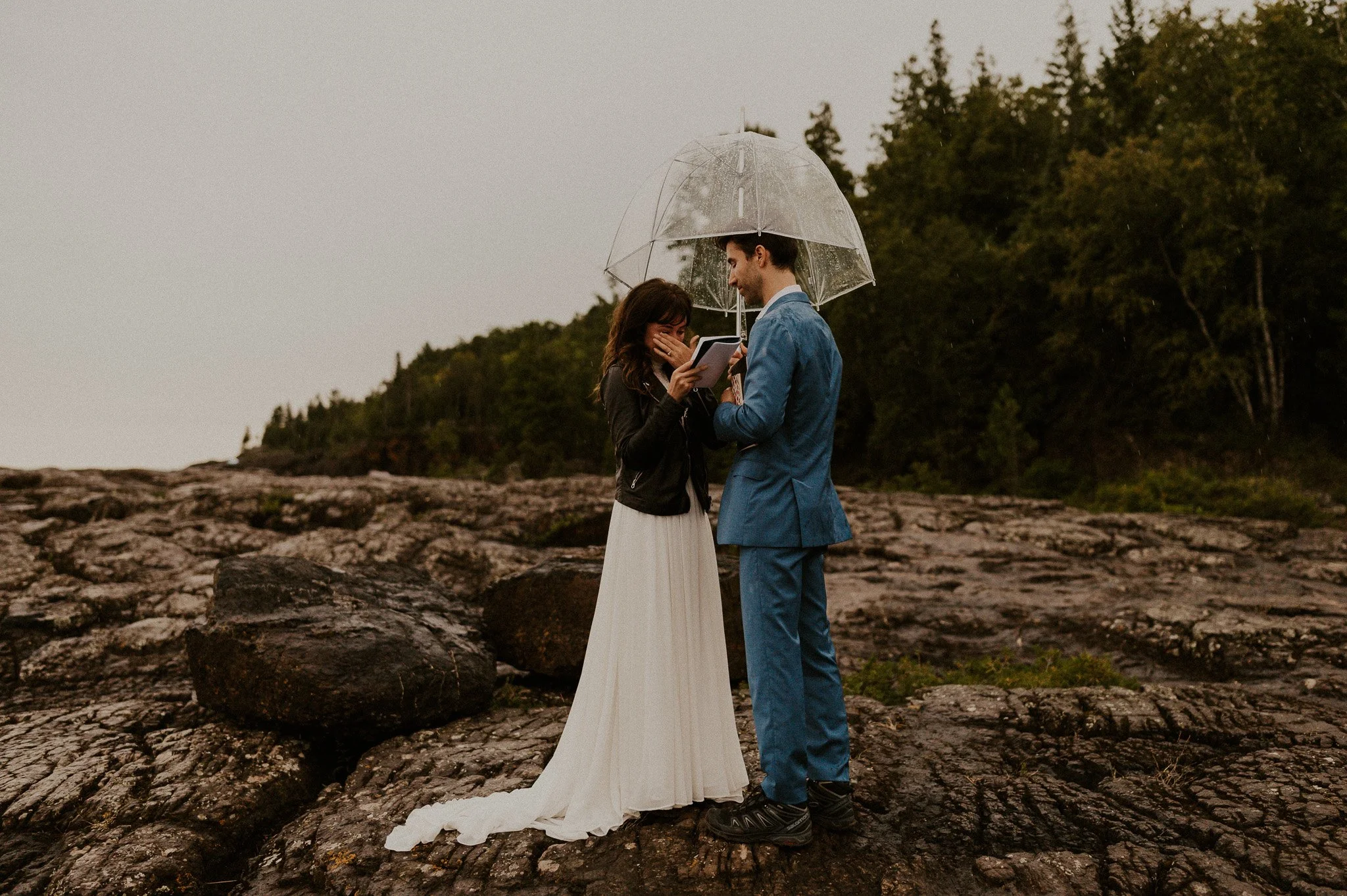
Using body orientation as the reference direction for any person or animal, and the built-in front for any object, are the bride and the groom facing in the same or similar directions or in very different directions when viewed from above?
very different directions

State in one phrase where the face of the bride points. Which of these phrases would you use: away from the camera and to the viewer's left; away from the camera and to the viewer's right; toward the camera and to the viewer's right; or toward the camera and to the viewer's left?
toward the camera and to the viewer's right

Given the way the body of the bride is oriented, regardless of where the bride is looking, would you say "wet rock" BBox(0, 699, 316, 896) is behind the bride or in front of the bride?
behind

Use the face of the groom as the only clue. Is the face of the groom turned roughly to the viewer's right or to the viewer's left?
to the viewer's left

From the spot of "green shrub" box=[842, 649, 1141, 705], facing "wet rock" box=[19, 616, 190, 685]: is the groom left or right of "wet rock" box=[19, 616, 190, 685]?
left

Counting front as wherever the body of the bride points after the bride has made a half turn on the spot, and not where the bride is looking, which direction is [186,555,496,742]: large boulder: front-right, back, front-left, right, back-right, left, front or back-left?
front

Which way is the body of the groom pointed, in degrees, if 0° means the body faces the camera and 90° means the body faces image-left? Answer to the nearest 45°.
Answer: approximately 135°

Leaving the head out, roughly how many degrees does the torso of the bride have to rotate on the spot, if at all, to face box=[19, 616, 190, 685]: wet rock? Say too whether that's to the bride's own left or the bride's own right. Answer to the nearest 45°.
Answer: approximately 180°

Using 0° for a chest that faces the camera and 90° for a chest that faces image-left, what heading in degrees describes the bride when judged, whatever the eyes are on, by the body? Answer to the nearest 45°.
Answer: approximately 315°

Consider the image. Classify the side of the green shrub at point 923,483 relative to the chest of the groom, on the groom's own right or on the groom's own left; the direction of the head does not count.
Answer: on the groom's own right

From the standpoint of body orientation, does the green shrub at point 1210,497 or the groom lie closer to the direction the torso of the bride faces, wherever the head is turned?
the groom

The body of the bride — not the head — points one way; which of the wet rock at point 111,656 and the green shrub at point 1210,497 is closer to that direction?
the green shrub

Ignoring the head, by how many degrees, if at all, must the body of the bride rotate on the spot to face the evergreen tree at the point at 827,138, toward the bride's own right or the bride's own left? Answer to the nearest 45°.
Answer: approximately 135° to the bride's own left

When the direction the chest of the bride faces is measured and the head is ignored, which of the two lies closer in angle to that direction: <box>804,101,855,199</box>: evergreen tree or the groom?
the groom

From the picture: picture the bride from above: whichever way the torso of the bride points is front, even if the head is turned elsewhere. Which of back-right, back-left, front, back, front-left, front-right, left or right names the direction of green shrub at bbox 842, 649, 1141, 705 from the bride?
left
